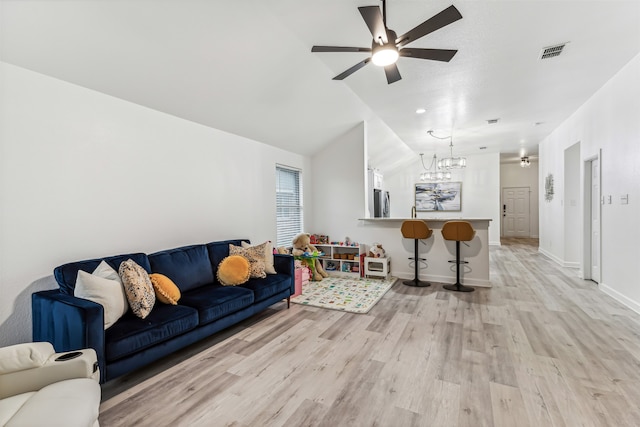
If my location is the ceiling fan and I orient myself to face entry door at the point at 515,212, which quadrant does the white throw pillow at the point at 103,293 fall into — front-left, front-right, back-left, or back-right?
back-left

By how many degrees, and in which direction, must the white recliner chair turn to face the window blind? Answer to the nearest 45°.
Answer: approximately 45° to its left

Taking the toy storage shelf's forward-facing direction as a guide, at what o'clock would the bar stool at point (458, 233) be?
The bar stool is roughly at 10 o'clock from the toy storage shelf.

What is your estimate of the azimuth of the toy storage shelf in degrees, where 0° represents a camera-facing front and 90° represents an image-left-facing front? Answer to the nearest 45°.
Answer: approximately 0°

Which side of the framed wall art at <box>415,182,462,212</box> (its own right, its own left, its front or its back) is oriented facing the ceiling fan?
front

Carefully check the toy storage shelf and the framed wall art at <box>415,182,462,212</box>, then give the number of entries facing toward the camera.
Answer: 2

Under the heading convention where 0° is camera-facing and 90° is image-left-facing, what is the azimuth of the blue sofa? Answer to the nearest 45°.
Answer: approximately 315°

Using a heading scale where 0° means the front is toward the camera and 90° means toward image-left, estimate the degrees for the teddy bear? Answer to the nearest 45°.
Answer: approximately 315°

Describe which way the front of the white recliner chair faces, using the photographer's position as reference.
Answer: facing to the right of the viewer

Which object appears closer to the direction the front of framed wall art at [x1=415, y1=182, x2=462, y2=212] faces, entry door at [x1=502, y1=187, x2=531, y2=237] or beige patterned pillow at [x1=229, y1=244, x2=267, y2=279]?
the beige patterned pillow

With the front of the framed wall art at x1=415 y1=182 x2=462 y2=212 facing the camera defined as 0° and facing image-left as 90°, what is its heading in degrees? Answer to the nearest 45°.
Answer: approximately 0°
